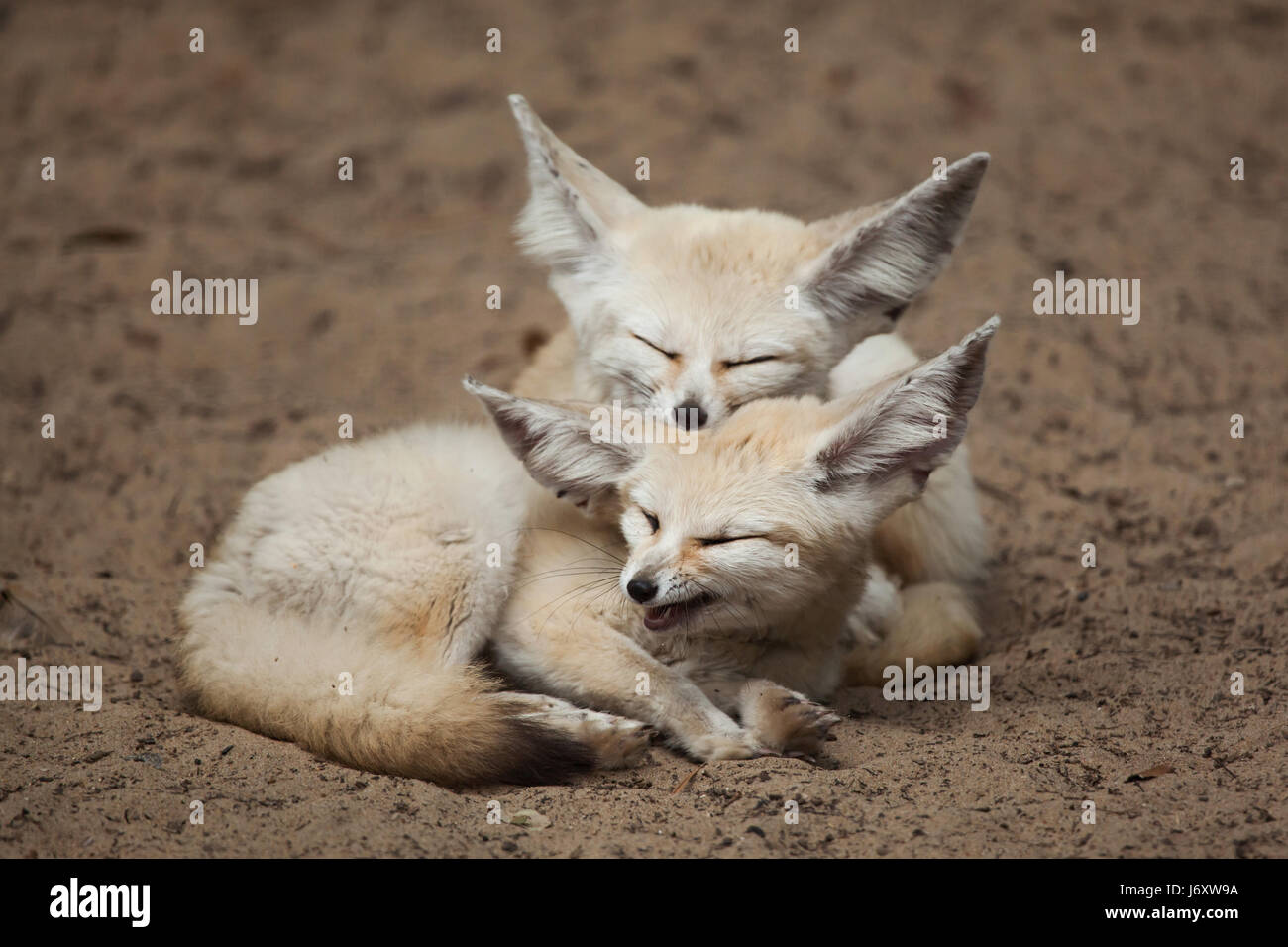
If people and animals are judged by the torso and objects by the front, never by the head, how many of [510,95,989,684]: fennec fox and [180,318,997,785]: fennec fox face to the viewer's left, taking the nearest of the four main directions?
0

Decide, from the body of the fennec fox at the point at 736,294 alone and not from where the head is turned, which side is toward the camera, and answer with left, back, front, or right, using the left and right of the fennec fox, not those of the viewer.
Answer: front

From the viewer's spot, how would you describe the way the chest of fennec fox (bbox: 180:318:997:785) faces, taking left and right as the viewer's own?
facing the viewer and to the right of the viewer
